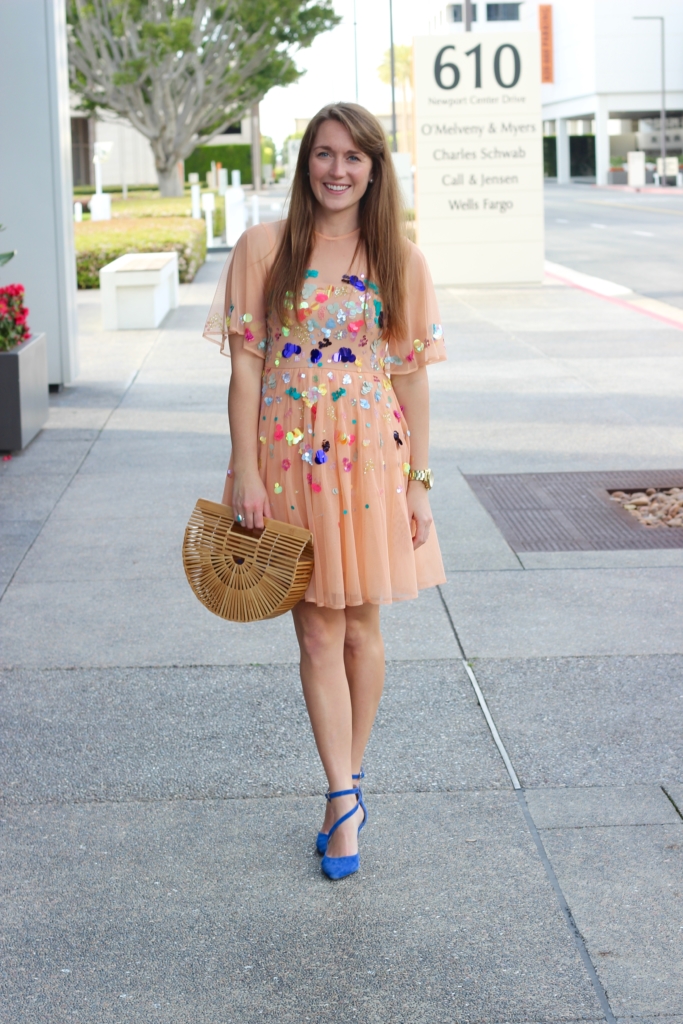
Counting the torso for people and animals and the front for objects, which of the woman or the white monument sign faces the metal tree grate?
the white monument sign

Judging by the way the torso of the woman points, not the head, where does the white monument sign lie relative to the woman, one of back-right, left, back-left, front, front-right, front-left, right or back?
back

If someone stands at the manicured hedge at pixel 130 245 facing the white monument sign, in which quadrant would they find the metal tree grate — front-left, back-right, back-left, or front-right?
front-right

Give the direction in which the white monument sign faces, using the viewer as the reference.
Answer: facing the viewer

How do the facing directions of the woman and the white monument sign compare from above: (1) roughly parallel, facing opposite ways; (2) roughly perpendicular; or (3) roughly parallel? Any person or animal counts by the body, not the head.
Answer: roughly parallel

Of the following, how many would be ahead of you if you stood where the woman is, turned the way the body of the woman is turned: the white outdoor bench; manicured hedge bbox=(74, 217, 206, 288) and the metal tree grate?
0

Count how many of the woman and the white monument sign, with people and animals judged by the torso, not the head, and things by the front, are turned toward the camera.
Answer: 2

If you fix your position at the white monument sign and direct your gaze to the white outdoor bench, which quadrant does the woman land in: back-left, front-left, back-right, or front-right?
front-left

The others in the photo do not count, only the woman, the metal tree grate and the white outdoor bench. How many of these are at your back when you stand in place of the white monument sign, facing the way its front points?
0

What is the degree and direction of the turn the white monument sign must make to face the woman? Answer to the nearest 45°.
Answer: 0° — it already faces them

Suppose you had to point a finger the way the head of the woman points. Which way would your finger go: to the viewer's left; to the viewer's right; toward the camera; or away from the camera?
toward the camera

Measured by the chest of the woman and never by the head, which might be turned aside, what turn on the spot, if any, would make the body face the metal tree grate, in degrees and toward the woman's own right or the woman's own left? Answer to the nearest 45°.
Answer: approximately 180°

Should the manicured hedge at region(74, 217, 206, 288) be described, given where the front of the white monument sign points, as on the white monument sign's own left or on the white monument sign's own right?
on the white monument sign's own right

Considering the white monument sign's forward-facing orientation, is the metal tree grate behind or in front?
in front
